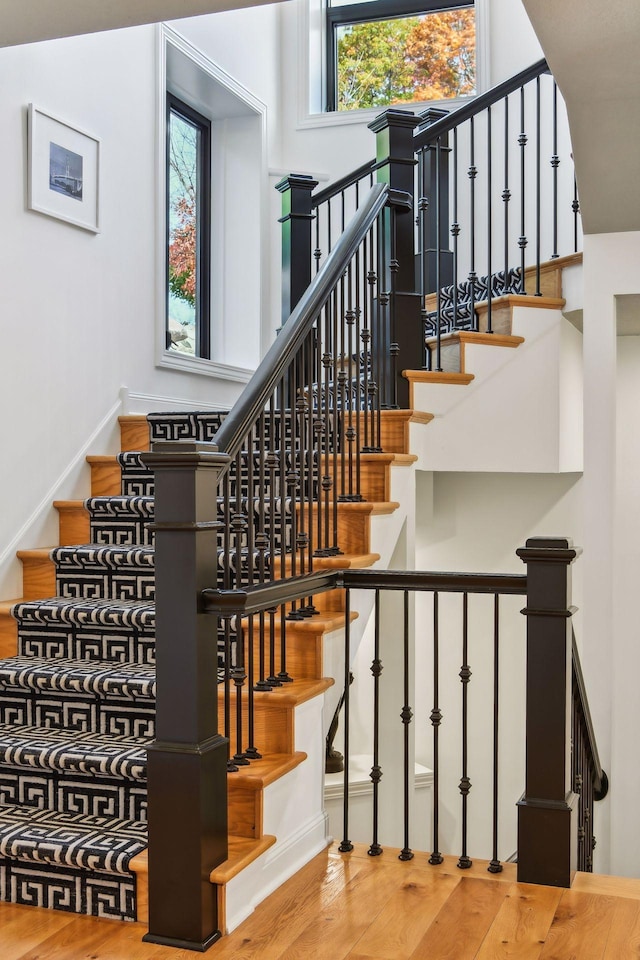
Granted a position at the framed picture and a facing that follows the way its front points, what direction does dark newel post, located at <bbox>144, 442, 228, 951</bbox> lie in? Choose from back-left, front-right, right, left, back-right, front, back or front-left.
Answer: front-right

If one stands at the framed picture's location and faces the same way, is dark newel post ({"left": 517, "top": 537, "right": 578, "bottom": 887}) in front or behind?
in front

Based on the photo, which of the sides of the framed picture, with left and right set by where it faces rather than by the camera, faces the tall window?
left

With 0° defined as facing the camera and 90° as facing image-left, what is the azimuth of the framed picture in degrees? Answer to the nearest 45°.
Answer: approximately 315°

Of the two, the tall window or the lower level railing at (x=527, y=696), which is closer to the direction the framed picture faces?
the lower level railing

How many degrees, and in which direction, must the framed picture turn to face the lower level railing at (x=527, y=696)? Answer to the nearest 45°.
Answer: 0° — it already faces it
